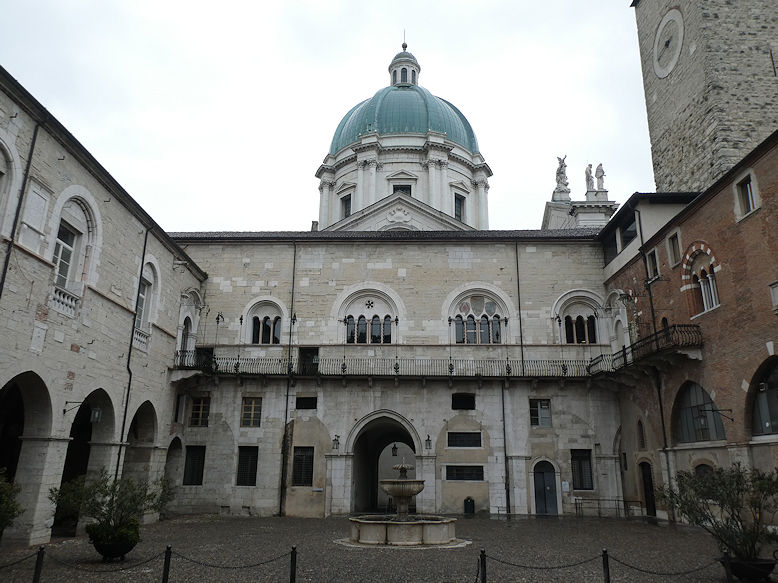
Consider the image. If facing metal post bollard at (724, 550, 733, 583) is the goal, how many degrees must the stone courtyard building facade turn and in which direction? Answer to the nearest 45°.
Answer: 0° — it already faces it

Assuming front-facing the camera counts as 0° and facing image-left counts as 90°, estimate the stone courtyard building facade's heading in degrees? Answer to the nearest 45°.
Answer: approximately 0°

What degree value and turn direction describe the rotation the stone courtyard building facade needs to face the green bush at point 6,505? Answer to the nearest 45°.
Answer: approximately 45° to its right

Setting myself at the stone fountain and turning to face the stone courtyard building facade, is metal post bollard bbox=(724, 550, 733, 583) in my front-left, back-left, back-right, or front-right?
back-right

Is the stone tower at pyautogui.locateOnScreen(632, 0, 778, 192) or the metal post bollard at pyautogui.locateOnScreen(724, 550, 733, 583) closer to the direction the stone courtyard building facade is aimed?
the metal post bollard

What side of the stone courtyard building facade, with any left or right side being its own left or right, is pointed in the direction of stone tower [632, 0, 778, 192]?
left
